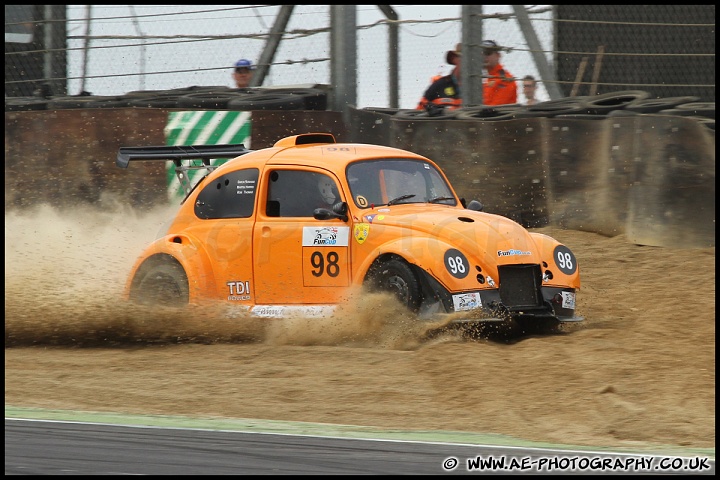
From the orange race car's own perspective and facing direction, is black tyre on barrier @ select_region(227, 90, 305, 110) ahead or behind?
behind

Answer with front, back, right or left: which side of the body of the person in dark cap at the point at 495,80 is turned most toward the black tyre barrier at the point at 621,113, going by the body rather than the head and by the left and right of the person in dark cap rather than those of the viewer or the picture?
left

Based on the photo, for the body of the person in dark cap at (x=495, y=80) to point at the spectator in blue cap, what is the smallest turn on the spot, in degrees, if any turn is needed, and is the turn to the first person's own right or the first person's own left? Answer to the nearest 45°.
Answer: approximately 45° to the first person's own right

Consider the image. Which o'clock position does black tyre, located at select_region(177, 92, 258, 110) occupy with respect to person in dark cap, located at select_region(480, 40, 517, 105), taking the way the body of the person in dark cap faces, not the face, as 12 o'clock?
The black tyre is roughly at 2 o'clock from the person in dark cap.

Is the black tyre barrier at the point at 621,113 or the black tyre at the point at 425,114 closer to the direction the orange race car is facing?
the black tyre barrier

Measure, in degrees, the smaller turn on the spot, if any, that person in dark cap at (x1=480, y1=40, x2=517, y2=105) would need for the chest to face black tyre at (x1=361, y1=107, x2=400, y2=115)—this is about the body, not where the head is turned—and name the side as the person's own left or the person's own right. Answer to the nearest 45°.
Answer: approximately 45° to the person's own right

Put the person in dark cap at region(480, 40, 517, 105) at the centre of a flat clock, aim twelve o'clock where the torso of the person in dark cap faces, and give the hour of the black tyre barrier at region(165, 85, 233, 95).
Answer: The black tyre barrier is roughly at 2 o'clock from the person in dark cap.

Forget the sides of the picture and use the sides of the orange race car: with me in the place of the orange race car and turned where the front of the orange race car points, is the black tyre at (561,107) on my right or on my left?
on my left

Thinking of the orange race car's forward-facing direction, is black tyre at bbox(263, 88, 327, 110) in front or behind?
behind

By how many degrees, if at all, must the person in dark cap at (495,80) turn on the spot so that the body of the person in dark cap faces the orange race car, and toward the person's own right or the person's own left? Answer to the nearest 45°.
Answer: approximately 45° to the person's own left

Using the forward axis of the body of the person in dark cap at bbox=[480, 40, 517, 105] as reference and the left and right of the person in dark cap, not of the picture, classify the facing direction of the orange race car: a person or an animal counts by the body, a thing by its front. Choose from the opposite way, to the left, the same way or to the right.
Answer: to the left

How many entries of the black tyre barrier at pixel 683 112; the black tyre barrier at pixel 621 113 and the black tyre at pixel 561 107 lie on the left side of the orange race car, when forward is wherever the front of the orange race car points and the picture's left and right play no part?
3

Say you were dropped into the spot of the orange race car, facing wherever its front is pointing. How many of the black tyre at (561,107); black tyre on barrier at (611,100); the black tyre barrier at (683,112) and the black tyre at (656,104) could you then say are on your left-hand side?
4

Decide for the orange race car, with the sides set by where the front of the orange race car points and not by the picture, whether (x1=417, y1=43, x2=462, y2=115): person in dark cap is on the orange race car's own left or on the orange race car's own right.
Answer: on the orange race car's own left
